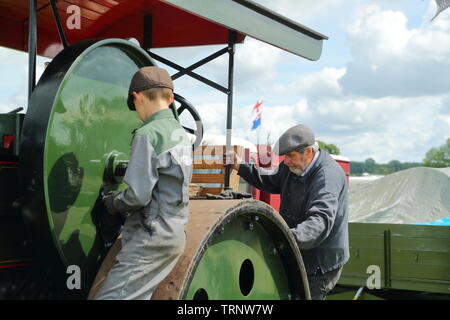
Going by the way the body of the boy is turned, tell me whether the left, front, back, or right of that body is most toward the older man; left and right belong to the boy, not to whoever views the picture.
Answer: right

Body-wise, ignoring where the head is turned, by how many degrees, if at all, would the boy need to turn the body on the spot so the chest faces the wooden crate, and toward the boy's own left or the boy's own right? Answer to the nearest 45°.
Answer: approximately 45° to the boy's own right

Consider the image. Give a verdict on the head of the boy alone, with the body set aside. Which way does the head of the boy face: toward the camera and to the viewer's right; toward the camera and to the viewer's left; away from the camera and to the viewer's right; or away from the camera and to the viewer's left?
away from the camera and to the viewer's left

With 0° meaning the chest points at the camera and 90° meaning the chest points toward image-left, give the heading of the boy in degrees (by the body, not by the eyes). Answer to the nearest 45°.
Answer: approximately 135°

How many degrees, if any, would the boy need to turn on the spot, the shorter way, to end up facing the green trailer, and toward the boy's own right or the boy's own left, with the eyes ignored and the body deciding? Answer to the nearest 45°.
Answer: approximately 90° to the boy's own right
